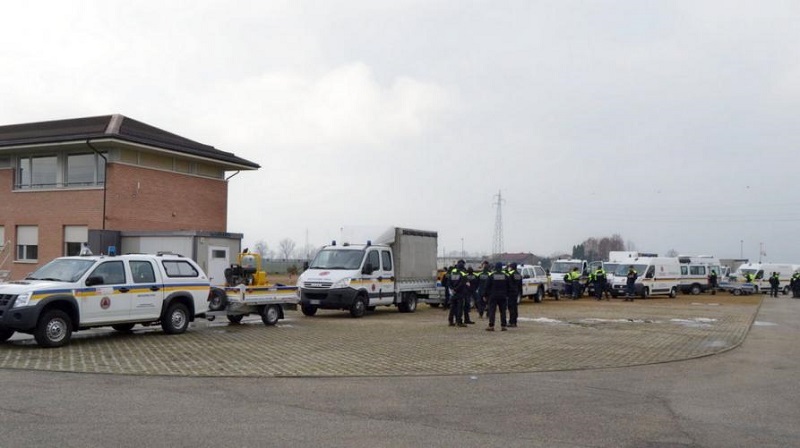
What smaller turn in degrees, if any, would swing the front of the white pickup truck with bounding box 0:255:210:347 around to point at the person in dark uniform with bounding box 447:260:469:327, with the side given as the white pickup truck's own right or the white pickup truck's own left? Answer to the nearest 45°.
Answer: approximately 135° to the white pickup truck's own left

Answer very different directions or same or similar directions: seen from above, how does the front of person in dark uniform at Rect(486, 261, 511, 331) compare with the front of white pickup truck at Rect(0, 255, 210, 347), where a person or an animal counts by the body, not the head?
very different directions

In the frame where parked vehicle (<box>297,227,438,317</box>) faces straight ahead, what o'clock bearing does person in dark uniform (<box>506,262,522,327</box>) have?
The person in dark uniform is roughly at 9 o'clock from the parked vehicle.

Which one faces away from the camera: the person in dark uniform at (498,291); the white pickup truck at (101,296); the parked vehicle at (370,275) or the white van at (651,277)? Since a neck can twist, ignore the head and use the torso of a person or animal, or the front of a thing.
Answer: the person in dark uniform

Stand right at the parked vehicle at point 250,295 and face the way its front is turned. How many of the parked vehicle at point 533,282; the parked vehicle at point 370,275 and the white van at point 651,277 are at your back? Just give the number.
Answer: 3

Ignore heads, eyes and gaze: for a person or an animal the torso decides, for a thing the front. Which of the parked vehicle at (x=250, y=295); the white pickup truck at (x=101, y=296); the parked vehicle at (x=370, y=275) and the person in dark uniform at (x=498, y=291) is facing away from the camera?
the person in dark uniform

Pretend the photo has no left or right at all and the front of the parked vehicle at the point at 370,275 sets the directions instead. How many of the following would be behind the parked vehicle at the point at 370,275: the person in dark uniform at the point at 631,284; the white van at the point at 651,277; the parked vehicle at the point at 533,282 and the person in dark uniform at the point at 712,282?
4

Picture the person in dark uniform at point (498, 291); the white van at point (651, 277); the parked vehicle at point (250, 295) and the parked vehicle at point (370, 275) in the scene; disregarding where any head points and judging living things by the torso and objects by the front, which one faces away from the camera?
the person in dark uniform

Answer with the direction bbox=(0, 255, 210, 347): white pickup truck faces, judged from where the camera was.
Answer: facing the viewer and to the left of the viewer

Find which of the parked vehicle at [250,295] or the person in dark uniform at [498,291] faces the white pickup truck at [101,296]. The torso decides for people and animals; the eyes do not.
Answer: the parked vehicle

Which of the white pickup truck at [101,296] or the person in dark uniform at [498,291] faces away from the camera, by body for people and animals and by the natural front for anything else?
the person in dark uniform

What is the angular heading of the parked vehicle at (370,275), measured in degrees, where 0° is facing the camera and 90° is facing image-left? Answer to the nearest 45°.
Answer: approximately 45°

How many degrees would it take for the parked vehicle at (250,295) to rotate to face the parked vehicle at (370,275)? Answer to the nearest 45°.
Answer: approximately 180°

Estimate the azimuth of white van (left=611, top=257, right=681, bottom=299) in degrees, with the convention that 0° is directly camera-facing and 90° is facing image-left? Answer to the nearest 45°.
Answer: approximately 45°

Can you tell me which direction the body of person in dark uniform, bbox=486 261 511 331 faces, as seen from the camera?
away from the camera

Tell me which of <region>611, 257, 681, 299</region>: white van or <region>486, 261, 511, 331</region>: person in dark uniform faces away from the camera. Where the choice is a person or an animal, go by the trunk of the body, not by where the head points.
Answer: the person in dark uniform
